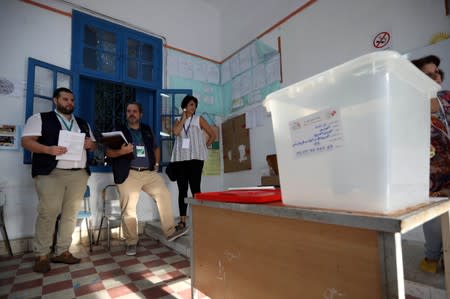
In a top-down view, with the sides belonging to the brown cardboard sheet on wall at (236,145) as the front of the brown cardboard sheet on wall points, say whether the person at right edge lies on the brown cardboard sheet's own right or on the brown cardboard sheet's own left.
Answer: on the brown cardboard sheet's own left

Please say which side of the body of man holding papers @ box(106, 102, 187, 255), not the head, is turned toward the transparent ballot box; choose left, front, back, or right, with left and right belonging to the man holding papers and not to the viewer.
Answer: front

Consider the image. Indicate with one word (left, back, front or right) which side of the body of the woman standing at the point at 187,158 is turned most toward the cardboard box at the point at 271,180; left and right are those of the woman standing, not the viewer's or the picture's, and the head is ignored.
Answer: left

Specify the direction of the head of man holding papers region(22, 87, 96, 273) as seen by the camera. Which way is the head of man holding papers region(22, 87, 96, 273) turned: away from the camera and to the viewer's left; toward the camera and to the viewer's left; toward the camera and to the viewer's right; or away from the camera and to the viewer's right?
toward the camera and to the viewer's right

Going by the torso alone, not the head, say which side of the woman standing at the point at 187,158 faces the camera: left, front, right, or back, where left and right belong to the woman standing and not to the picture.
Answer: front

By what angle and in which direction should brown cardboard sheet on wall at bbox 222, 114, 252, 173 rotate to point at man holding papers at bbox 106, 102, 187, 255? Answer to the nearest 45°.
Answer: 0° — it already faces them

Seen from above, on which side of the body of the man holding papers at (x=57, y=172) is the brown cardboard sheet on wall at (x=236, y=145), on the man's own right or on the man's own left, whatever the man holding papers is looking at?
on the man's own left

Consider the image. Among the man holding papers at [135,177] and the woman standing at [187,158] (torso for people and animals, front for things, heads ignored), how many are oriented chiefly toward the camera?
2

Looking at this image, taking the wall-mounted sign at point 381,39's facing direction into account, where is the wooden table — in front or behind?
in front

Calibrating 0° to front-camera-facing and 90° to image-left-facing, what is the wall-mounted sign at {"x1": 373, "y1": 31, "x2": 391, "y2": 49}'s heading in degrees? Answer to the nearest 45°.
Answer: approximately 45°

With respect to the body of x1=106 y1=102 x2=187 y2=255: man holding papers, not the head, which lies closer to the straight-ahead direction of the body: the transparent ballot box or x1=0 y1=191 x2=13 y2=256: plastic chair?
the transparent ballot box
